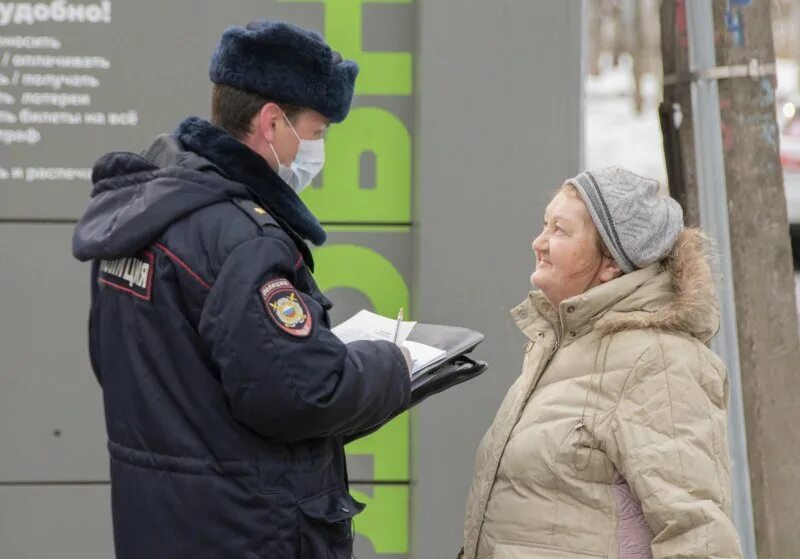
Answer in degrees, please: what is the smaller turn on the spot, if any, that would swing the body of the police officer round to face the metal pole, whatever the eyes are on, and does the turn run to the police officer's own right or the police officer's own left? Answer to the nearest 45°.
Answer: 0° — they already face it

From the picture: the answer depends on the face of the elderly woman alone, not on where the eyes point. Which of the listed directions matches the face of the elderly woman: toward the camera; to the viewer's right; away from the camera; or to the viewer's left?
to the viewer's left

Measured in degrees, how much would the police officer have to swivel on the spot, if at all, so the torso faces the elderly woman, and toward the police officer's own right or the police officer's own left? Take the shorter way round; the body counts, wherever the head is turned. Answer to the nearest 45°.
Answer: approximately 45° to the police officer's own right

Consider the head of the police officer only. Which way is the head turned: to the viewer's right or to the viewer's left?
to the viewer's right

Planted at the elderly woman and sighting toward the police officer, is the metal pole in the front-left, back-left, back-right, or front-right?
back-right

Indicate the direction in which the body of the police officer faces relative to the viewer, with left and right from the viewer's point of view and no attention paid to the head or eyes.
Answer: facing away from the viewer and to the right of the viewer
